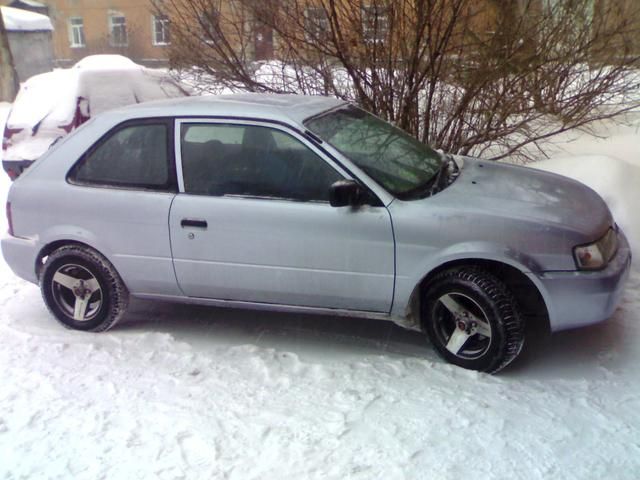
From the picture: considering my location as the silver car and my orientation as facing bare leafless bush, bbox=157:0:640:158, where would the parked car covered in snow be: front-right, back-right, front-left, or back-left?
front-left

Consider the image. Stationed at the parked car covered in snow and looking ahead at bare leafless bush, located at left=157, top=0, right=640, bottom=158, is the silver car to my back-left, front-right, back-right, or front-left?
front-right
